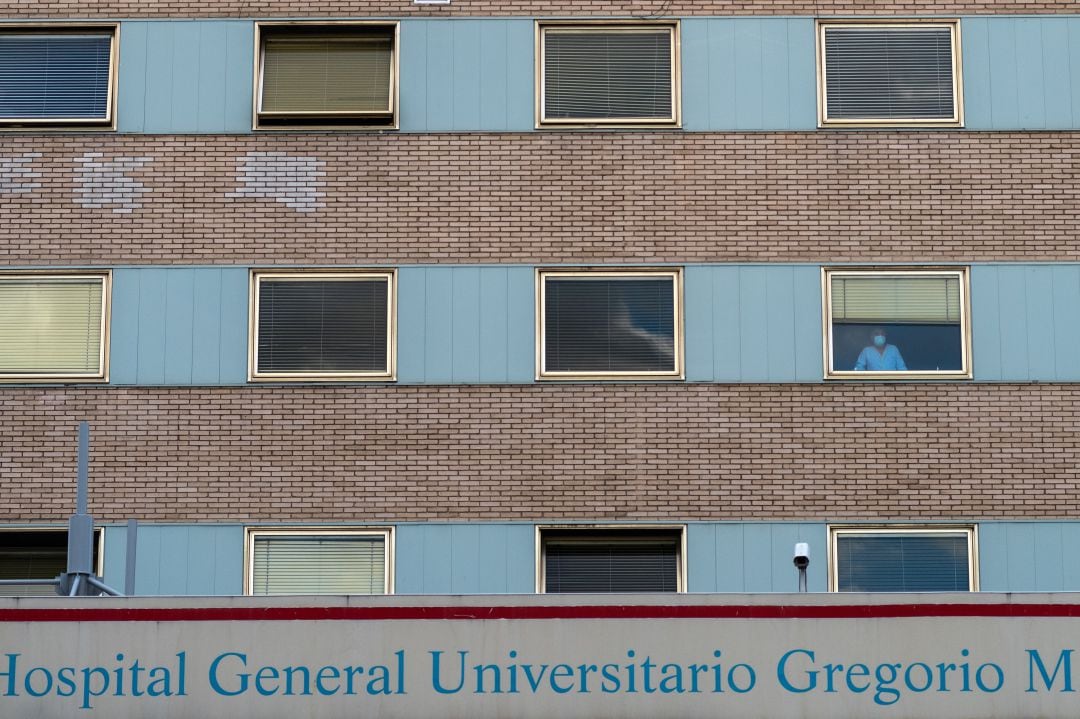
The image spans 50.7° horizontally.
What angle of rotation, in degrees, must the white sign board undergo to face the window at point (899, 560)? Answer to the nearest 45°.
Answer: approximately 135° to its left

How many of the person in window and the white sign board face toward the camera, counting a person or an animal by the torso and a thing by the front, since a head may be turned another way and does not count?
2

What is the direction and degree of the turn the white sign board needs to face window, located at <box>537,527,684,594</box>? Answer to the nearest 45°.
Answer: approximately 180°

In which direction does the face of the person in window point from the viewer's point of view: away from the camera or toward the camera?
toward the camera

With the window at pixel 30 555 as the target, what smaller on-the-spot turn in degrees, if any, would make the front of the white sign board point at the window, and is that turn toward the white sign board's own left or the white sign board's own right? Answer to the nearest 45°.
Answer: approximately 135° to the white sign board's own right

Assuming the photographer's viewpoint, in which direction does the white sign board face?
facing the viewer

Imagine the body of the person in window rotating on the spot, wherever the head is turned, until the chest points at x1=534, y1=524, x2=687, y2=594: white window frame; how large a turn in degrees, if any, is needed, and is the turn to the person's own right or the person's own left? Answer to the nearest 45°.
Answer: approximately 90° to the person's own right

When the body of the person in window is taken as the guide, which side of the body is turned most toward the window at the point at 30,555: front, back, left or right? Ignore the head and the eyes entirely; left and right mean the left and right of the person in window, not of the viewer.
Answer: right

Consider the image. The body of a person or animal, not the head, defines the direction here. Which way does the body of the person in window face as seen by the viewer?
toward the camera

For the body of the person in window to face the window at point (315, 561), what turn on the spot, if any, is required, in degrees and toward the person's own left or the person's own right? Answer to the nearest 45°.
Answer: approximately 90° to the person's own right
